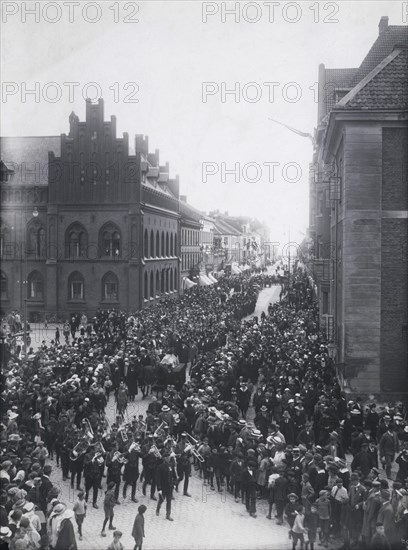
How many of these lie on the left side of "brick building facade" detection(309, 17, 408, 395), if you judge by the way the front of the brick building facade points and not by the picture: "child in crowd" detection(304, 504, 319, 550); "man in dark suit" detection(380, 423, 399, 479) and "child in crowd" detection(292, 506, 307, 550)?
3

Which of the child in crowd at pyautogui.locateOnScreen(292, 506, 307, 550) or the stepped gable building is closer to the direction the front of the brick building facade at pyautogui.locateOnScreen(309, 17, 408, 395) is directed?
the stepped gable building

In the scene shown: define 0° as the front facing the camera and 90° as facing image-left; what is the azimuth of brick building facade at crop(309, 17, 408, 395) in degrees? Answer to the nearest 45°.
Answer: approximately 90°

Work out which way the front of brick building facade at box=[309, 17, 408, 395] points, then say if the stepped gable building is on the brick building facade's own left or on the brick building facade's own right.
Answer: on the brick building facade's own right

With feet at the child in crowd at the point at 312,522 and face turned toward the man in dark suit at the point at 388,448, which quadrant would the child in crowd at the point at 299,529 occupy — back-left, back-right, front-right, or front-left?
back-left

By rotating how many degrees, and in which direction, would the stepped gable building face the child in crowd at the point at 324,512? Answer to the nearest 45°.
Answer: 0° — it already faces them

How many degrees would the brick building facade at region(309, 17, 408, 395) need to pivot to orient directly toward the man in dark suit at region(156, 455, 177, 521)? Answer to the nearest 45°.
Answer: approximately 45° to its left

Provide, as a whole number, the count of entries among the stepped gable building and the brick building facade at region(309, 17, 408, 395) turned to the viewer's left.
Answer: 1

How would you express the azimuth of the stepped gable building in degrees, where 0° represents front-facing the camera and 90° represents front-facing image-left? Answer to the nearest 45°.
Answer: approximately 0°
